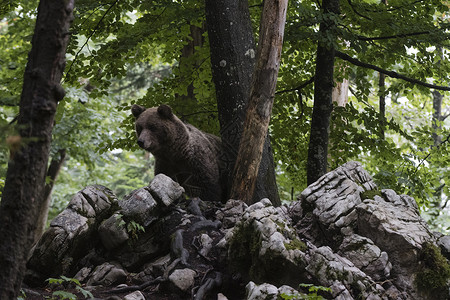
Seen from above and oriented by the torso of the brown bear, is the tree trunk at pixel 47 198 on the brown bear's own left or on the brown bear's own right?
on the brown bear's own right

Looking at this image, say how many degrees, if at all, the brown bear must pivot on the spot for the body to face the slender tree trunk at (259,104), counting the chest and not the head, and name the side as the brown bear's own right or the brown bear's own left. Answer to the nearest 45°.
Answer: approximately 90° to the brown bear's own left

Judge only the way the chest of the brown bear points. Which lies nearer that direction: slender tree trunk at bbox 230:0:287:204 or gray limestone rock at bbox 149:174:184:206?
the gray limestone rock

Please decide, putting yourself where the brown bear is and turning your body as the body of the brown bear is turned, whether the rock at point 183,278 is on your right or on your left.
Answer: on your left

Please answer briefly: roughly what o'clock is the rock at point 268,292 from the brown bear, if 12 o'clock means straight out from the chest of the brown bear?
The rock is roughly at 10 o'clock from the brown bear.

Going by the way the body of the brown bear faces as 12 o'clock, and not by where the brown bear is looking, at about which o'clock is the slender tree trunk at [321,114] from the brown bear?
The slender tree trunk is roughly at 7 o'clock from the brown bear.

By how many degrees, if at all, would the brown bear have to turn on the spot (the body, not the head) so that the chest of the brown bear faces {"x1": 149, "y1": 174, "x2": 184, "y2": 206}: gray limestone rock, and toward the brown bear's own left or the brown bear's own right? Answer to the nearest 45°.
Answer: approximately 45° to the brown bear's own left

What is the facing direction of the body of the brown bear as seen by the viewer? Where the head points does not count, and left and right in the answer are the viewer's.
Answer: facing the viewer and to the left of the viewer

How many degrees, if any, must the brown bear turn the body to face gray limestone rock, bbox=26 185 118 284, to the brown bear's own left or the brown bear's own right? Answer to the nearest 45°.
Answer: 0° — it already faces it

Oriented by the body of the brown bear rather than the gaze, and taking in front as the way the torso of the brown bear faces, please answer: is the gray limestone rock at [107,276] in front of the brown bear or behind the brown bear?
in front
